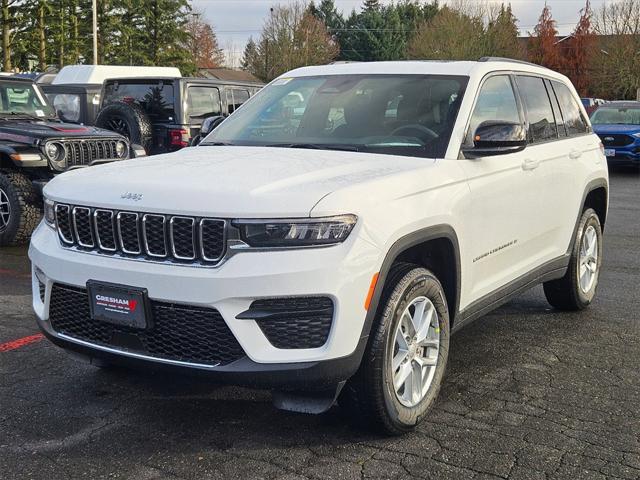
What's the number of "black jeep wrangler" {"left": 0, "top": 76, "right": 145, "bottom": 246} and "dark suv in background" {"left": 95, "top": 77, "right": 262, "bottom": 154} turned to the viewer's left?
0

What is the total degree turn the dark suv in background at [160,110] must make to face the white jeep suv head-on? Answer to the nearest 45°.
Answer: approximately 135° to its right

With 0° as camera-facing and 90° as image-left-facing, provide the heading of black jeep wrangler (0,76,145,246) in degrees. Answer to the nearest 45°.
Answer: approximately 315°

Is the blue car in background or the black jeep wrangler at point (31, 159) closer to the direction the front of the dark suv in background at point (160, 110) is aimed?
the blue car in background

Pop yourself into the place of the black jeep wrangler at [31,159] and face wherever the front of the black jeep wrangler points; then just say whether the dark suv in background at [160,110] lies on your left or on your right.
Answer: on your left

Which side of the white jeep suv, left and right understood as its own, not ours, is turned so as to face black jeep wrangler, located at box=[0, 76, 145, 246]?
right

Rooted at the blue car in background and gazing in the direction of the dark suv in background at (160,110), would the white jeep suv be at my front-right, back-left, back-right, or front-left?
front-left

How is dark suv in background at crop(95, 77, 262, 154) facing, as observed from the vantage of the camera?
facing away from the viewer and to the right of the viewer

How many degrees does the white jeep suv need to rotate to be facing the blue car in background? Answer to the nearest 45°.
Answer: approximately 180°

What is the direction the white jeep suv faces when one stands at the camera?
facing the viewer and to the left of the viewer

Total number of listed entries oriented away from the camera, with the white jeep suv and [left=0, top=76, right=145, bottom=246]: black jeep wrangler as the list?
0

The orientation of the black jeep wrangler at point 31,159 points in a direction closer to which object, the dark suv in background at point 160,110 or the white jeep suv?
the white jeep suv

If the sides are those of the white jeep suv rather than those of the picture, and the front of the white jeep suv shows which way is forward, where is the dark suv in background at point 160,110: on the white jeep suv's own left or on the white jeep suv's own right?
on the white jeep suv's own right
